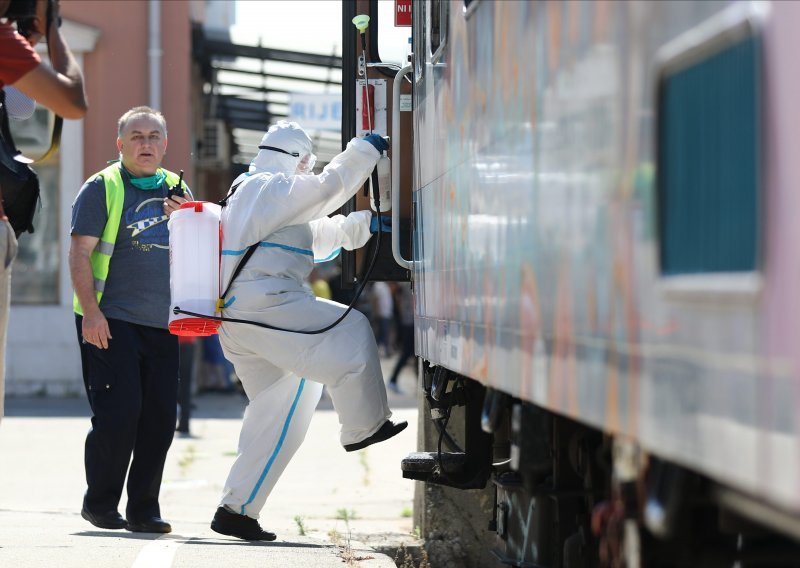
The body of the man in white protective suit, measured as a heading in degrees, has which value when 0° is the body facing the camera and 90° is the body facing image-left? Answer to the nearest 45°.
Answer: approximately 270°

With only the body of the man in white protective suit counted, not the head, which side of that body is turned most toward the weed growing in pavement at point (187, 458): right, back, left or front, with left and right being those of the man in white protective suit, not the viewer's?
left

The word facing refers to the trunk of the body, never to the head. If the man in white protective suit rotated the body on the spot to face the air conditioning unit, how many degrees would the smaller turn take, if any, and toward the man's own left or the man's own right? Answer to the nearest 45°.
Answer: approximately 90° to the man's own left

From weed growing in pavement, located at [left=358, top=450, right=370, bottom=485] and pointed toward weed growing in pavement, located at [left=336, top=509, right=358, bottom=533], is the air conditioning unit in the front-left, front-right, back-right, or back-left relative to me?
back-right

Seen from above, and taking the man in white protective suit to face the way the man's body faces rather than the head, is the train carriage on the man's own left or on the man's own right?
on the man's own right
